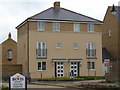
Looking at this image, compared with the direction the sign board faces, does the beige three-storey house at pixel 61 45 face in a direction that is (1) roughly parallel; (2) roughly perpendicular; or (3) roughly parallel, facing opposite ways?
roughly parallel

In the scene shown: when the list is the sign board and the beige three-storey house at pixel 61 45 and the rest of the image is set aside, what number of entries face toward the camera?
2

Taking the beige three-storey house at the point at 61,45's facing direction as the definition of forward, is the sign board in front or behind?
in front

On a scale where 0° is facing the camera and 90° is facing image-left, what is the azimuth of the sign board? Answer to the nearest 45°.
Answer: approximately 0°

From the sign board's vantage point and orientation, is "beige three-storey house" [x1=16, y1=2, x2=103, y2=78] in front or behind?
behind
